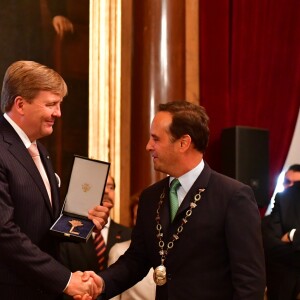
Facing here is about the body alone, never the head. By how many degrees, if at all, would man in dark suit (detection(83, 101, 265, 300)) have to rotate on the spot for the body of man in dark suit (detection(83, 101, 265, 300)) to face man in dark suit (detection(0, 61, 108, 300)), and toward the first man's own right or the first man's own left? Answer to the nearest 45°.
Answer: approximately 45° to the first man's own right

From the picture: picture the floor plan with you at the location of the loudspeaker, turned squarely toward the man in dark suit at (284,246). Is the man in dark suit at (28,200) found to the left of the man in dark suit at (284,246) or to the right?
right

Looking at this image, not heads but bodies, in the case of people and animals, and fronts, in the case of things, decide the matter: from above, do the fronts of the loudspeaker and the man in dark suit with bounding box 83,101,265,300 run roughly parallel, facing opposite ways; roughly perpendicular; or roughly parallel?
roughly perpendicular

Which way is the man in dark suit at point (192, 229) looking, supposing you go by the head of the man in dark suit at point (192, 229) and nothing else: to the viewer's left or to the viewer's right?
to the viewer's left

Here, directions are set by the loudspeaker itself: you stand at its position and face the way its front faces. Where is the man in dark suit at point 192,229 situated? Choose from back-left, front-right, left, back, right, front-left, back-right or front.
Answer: front-right

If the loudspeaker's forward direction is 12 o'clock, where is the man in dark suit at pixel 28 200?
The man in dark suit is roughly at 2 o'clock from the loudspeaker.

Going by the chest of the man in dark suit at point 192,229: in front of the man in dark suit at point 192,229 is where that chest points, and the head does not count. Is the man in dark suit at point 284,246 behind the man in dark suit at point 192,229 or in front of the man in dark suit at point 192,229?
behind

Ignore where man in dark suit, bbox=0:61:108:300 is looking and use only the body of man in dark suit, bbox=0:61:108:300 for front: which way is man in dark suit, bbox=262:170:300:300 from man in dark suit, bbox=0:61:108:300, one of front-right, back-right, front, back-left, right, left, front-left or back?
left

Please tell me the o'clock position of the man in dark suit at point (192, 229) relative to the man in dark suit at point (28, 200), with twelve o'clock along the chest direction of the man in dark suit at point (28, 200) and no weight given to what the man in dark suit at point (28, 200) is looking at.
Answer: the man in dark suit at point (192, 229) is roughly at 11 o'clock from the man in dark suit at point (28, 200).

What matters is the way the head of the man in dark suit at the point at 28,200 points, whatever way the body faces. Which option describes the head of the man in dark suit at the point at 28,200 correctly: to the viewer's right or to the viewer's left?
to the viewer's right

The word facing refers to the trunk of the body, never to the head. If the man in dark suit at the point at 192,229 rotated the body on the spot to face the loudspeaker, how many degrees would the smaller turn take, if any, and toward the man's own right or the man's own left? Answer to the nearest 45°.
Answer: approximately 135° to the man's own right

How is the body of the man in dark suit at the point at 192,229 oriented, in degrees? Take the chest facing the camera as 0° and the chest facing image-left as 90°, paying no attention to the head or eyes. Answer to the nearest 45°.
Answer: approximately 45°
